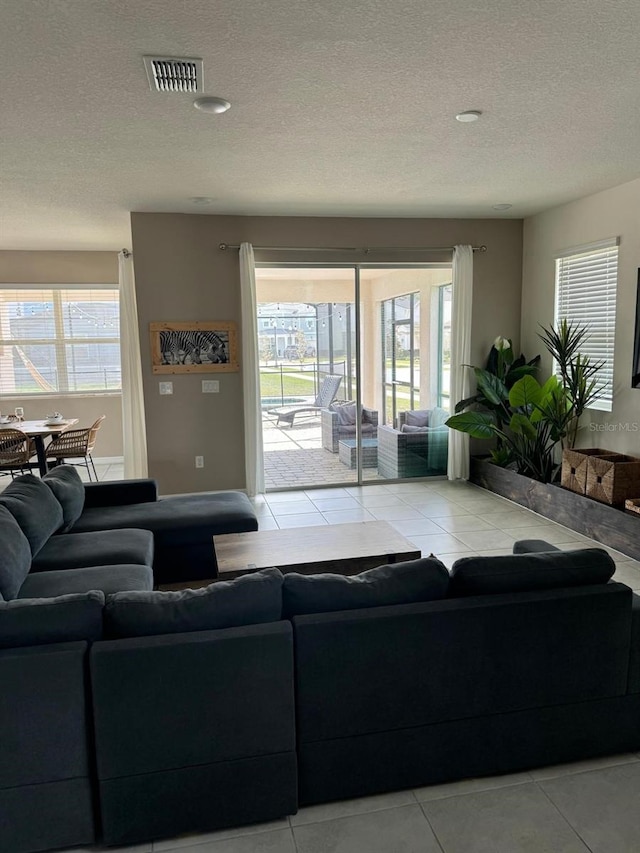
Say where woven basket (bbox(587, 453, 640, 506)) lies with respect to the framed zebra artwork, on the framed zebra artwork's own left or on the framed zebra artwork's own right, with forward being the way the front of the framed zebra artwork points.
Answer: on the framed zebra artwork's own left

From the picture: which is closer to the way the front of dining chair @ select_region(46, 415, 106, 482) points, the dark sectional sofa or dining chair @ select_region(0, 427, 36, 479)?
the dining chair

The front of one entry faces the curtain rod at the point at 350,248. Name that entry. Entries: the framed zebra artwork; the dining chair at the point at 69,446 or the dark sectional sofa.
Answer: the dark sectional sofa

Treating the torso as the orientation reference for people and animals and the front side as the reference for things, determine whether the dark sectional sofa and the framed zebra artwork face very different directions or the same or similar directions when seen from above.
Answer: very different directions

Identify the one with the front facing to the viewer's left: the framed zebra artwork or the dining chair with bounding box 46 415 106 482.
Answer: the dining chair

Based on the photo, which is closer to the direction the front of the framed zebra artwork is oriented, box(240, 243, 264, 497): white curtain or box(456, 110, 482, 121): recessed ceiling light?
the recessed ceiling light

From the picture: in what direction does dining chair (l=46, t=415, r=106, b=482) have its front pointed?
to the viewer's left

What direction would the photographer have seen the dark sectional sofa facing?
facing away from the viewer

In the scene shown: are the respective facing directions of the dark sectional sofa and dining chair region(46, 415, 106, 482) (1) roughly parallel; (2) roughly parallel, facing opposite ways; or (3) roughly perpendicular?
roughly perpendicular

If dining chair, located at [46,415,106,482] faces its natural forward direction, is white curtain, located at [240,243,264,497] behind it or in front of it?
behind

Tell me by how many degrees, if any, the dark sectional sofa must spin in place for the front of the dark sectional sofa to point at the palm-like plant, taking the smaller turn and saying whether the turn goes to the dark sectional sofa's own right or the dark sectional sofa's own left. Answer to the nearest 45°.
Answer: approximately 45° to the dark sectional sofa's own right

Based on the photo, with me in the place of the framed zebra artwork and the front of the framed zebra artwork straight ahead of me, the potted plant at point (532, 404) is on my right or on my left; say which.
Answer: on my left

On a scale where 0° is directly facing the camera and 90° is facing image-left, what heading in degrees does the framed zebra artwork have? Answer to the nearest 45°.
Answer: approximately 0°

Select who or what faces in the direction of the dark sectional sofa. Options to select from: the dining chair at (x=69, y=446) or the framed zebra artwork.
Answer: the framed zebra artwork
